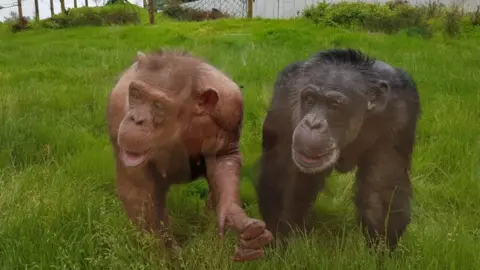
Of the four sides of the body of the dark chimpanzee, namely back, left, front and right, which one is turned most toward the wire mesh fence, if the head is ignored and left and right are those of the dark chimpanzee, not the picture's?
back

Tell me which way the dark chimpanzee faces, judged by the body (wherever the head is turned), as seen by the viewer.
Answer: toward the camera

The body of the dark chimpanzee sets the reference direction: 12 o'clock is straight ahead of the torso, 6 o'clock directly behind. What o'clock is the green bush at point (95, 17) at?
The green bush is roughly at 5 o'clock from the dark chimpanzee.

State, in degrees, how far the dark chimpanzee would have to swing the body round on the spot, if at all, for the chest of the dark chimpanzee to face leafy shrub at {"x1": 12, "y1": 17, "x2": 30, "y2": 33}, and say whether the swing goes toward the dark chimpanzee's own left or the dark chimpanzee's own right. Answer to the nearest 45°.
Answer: approximately 135° to the dark chimpanzee's own right

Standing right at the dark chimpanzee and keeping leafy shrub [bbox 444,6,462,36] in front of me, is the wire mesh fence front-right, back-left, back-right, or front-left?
front-left

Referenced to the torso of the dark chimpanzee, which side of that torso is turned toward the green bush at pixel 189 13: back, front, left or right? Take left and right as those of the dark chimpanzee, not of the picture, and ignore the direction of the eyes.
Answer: back

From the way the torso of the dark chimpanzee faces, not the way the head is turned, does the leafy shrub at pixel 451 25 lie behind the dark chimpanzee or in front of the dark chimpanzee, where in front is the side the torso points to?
behind

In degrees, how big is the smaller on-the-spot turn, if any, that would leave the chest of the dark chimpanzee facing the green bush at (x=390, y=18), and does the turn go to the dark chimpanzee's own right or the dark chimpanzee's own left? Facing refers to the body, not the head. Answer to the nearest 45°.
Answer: approximately 180°
